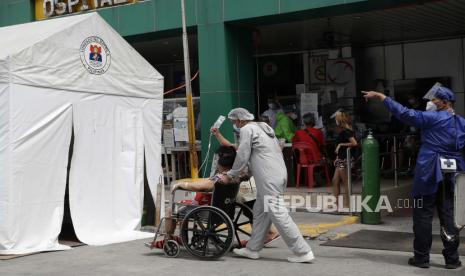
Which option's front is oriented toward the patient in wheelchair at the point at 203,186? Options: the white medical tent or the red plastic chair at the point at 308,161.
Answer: the white medical tent

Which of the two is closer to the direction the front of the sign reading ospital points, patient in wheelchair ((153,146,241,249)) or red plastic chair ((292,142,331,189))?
the patient in wheelchair

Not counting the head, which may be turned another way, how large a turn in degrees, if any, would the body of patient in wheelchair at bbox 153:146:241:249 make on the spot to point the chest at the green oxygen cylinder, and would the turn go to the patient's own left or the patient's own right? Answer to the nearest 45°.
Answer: approximately 135° to the patient's own right

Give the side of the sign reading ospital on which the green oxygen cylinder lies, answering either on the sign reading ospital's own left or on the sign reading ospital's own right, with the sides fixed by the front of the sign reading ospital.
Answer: on the sign reading ospital's own left

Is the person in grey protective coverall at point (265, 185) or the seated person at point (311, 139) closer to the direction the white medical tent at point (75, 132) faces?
the person in grey protective coverall

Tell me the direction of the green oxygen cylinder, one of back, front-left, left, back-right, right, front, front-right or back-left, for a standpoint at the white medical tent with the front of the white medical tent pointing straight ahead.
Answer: front-left

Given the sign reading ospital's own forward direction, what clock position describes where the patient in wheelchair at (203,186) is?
The patient in wheelchair is roughly at 10 o'clock from the sign reading ospital.

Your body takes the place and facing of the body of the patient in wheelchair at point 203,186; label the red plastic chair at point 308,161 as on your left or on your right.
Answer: on your right

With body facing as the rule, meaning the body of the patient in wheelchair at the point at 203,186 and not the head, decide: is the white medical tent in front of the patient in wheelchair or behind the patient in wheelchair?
in front

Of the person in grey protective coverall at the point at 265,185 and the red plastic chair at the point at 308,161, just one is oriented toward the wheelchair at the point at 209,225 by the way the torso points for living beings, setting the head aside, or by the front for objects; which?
the person in grey protective coverall

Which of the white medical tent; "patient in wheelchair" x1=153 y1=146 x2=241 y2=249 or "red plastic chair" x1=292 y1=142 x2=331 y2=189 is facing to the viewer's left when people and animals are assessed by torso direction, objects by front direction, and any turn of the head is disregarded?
the patient in wheelchair

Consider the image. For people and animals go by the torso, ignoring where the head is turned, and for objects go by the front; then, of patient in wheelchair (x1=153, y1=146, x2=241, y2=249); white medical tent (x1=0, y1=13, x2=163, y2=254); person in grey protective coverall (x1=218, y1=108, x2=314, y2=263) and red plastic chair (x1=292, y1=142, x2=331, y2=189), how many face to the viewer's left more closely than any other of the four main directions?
2

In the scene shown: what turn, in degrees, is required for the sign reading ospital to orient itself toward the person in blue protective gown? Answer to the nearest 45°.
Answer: approximately 90° to its left

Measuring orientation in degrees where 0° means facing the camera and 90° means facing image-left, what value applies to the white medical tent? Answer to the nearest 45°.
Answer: approximately 315°

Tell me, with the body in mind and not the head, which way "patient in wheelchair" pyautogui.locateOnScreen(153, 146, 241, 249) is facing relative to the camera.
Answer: to the viewer's left

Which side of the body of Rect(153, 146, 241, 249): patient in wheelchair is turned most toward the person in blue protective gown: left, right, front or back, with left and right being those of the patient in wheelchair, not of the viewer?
back

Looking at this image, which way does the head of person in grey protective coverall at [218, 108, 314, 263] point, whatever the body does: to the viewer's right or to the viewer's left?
to the viewer's left

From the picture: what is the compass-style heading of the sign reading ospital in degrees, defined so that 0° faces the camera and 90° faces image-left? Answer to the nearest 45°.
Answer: approximately 45°
